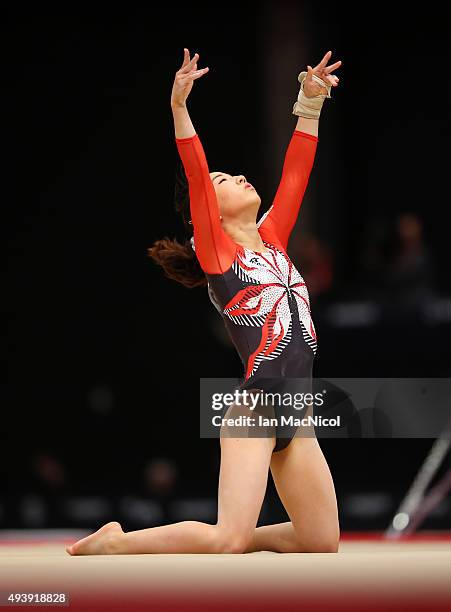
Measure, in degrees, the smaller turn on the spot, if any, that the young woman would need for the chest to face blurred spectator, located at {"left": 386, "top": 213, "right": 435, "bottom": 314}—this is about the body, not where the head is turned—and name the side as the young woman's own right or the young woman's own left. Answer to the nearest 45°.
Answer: approximately 135° to the young woman's own left

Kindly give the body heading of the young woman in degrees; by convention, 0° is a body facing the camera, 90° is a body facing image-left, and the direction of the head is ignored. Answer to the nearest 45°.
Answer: approximately 315°
